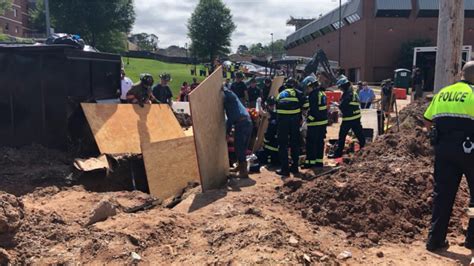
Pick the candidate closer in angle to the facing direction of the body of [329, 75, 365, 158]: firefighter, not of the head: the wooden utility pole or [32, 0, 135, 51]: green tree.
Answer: the green tree

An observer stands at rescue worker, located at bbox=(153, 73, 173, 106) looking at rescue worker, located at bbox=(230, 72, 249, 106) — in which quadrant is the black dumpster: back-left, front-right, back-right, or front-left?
back-right

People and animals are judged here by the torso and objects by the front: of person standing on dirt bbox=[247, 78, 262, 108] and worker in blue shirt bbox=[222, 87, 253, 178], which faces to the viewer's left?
the worker in blue shirt

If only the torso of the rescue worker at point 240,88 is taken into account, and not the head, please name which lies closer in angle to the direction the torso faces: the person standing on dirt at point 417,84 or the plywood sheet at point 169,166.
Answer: the plywood sheet

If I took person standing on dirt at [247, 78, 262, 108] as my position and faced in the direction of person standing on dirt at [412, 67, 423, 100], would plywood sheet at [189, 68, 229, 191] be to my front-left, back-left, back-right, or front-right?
back-right

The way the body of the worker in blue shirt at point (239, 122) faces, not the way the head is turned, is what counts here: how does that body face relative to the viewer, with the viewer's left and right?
facing to the left of the viewer

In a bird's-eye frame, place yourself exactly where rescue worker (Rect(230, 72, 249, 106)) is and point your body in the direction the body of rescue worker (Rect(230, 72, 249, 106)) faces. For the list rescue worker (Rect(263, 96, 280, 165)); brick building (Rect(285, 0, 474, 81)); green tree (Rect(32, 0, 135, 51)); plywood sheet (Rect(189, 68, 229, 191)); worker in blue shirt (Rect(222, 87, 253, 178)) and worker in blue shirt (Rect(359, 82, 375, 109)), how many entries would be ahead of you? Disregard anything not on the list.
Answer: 3

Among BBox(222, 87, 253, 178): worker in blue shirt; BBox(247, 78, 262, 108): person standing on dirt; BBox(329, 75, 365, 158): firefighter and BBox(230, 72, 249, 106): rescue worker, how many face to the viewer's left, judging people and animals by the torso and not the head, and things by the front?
2

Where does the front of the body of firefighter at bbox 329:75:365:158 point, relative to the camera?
to the viewer's left

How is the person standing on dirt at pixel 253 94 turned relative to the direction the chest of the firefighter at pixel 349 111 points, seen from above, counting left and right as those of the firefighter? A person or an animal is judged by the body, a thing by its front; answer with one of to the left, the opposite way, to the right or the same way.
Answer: to the left

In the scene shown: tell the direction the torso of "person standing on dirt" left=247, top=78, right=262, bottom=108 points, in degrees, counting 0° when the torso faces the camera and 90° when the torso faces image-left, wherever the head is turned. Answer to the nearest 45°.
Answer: approximately 0°

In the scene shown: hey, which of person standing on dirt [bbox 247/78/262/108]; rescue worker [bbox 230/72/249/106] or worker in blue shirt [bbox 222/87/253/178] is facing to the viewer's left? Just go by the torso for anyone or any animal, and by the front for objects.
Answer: the worker in blue shirt
